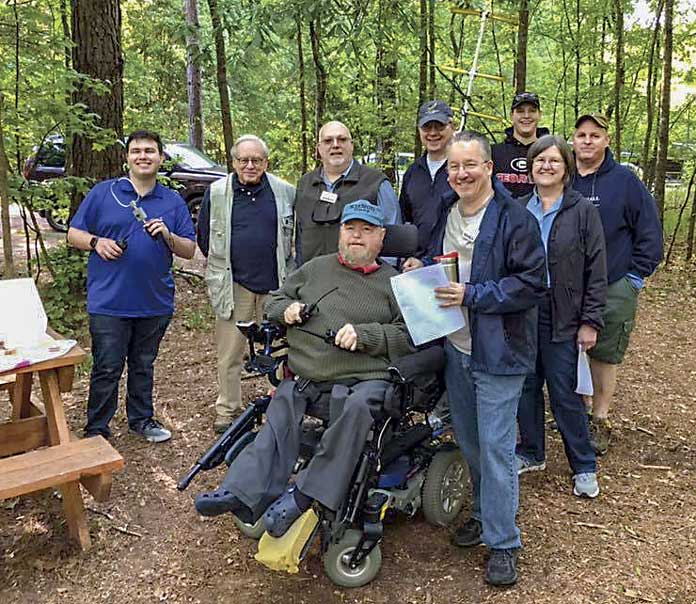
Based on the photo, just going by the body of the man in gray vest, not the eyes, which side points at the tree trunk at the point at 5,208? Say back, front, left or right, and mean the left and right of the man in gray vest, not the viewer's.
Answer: right

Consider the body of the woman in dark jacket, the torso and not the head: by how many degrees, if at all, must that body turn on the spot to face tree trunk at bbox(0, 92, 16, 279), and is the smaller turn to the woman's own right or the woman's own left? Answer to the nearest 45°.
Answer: approximately 45° to the woman's own right

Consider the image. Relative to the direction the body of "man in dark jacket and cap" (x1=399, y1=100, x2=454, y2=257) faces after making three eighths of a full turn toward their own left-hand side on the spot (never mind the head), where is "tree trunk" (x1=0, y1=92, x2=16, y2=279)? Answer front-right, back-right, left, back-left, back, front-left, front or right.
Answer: back-left

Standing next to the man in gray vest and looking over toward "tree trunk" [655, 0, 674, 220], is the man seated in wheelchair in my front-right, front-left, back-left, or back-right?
back-right

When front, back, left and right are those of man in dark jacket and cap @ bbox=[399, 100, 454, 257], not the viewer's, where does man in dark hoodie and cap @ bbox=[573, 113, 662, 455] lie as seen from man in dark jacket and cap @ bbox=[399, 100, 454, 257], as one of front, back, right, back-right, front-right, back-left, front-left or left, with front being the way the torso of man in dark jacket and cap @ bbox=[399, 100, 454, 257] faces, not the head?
left

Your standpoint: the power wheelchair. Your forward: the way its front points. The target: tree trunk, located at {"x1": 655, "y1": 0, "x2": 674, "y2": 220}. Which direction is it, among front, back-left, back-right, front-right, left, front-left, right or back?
back

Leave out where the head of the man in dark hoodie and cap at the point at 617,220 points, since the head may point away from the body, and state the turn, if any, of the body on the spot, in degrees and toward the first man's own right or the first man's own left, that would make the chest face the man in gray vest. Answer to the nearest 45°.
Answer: approximately 45° to the first man's own right

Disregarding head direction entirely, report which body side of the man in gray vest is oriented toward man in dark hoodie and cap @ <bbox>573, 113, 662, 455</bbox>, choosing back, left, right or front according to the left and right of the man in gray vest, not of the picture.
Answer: left
